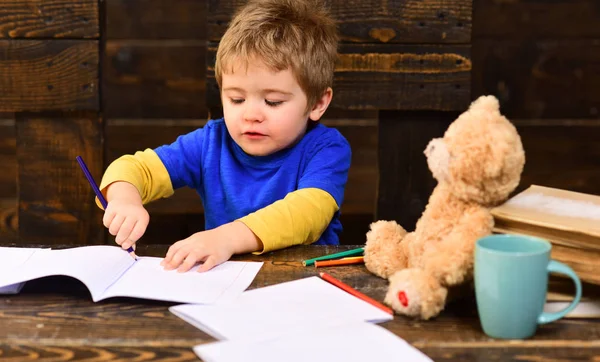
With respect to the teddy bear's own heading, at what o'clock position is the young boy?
The young boy is roughly at 2 o'clock from the teddy bear.

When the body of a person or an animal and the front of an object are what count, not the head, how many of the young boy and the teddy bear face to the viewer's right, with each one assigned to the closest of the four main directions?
0

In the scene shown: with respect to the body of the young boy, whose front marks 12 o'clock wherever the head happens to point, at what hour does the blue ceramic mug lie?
The blue ceramic mug is roughly at 10 o'clock from the young boy.

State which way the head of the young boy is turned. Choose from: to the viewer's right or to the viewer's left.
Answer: to the viewer's left

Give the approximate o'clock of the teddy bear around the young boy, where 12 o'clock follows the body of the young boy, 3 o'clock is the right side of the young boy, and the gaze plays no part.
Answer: The teddy bear is roughly at 10 o'clock from the young boy.

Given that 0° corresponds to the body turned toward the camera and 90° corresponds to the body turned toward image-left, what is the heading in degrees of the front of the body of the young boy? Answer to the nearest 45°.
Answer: approximately 45°

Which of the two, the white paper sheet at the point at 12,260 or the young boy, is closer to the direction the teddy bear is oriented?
the white paper sheet

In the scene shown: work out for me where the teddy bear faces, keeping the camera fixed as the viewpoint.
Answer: facing to the left of the viewer

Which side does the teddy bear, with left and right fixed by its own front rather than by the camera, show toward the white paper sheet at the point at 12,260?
front
